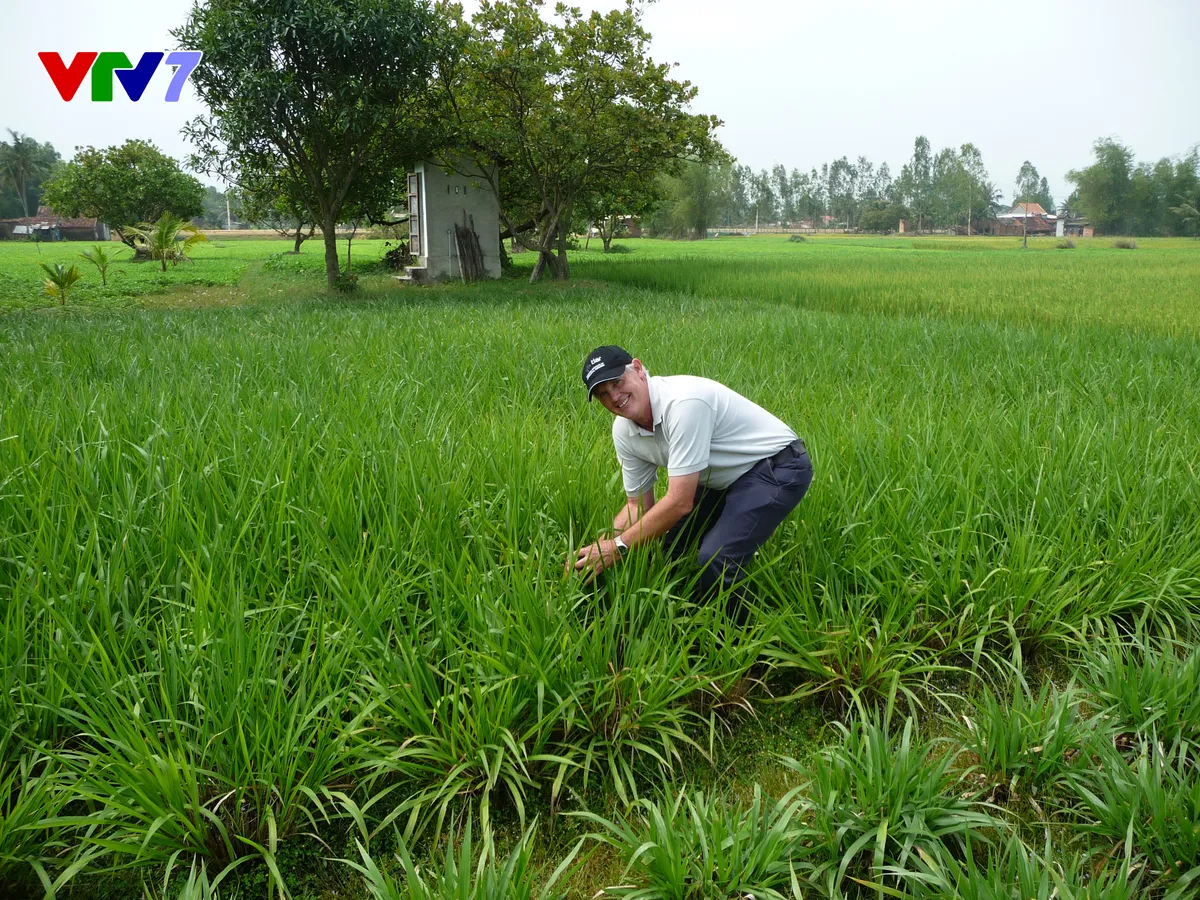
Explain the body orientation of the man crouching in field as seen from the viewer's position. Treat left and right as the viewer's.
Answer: facing the viewer and to the left of the viewer

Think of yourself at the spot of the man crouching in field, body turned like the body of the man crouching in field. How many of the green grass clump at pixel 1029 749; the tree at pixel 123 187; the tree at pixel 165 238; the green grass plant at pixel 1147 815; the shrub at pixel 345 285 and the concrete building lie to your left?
2

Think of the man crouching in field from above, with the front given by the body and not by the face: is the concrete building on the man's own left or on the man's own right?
on the man's own right

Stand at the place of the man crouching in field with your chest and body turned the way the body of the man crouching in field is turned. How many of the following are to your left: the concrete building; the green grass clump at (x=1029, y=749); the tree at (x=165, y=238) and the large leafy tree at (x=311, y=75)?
1

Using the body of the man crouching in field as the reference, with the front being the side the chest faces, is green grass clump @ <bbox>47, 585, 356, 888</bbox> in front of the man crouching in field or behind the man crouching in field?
in front

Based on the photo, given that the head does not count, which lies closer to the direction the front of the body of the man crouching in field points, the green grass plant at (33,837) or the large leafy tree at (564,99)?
the green grass plant

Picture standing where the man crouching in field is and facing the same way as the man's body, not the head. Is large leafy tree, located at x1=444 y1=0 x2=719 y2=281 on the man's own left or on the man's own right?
on the man's own right

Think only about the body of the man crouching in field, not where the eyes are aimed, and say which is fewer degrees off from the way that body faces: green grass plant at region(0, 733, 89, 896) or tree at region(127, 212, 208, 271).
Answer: the green grass plant
